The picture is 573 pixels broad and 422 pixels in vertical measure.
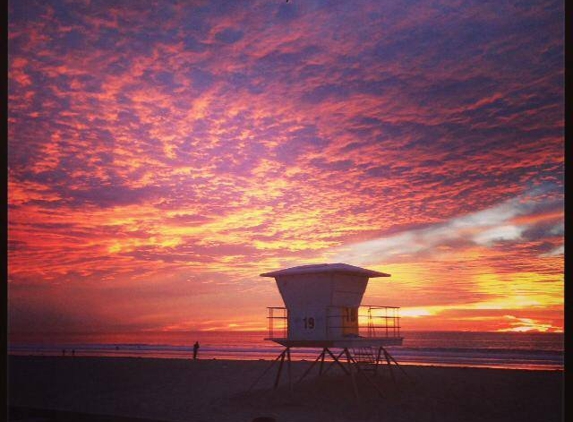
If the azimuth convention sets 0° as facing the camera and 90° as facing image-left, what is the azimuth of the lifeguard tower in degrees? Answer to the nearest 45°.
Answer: approximately 225°
